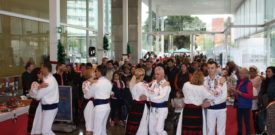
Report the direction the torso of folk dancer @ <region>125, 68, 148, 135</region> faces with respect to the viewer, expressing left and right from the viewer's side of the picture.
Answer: facing away from the viewer and to the right of the viewer

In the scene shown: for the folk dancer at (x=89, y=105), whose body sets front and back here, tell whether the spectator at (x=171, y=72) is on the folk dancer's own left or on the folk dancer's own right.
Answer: on the folk dancer's own left

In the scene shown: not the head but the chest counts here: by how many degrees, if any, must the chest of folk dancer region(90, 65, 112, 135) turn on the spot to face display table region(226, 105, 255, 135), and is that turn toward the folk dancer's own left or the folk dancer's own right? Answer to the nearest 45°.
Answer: approximately 135° to the folk dancer's own right

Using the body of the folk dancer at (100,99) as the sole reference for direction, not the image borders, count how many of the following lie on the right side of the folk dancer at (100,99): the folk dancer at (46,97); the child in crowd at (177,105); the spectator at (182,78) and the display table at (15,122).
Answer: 2

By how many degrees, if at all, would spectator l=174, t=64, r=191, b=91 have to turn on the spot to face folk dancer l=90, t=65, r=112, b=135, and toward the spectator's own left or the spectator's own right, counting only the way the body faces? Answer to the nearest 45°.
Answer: approximately 45° to the spectator's own right

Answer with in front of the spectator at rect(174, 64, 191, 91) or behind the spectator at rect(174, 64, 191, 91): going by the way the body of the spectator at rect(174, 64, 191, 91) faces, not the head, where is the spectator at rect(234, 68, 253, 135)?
in front
